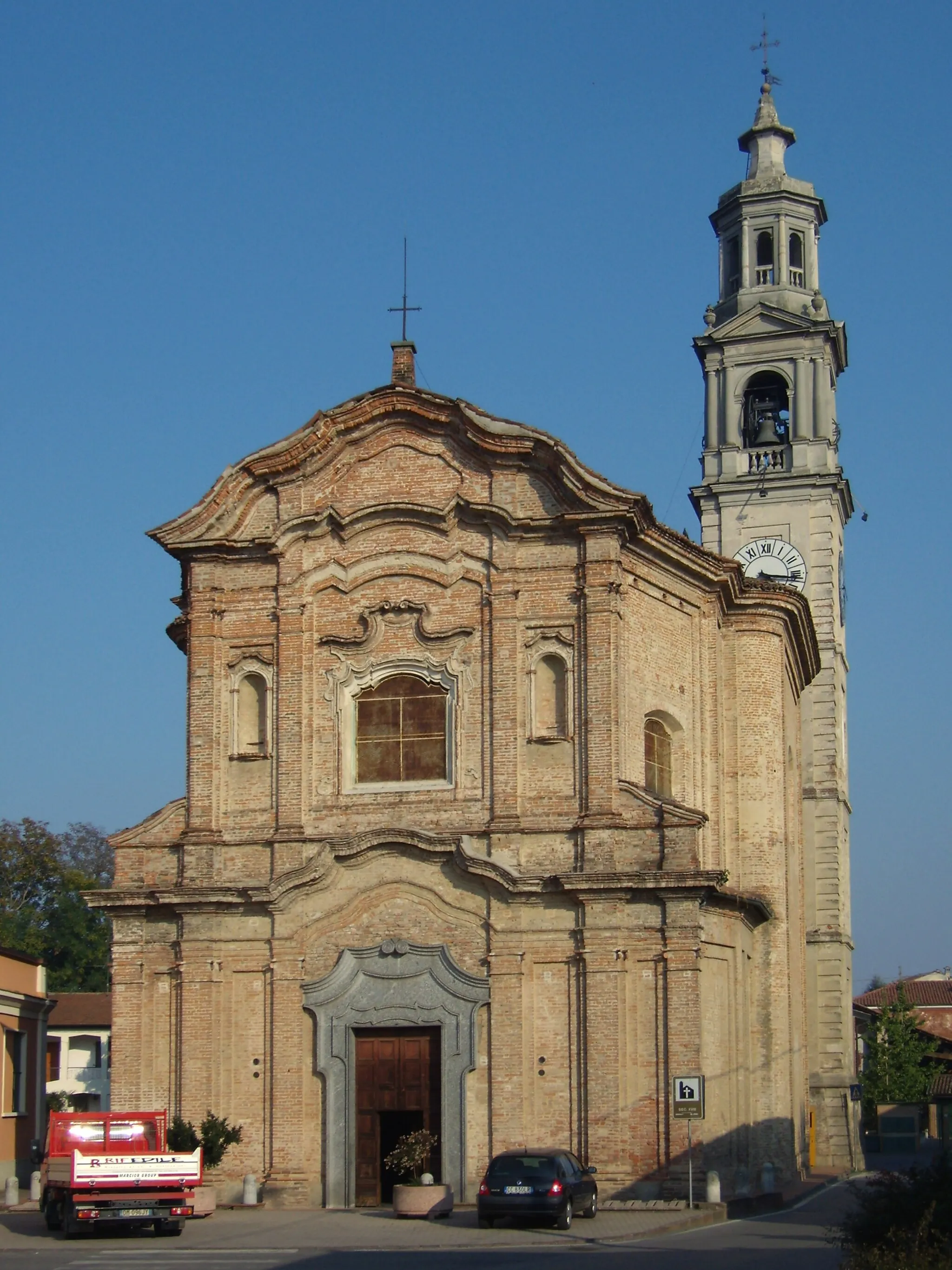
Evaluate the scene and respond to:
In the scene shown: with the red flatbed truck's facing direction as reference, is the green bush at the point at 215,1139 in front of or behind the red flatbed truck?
in front

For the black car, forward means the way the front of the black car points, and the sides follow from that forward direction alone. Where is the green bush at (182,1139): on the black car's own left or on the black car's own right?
on the black car's own left

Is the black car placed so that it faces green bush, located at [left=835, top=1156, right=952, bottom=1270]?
no

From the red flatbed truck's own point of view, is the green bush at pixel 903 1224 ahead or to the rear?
to the rear

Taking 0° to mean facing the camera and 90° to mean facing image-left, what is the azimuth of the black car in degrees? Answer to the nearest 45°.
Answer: approximately 225°

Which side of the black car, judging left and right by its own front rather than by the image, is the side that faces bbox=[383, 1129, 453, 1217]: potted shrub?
left

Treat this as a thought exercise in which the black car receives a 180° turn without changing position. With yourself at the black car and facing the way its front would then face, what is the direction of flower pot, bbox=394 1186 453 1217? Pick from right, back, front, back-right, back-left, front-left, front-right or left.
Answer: right

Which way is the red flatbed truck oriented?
away from the camera

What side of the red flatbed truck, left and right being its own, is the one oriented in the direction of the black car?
right

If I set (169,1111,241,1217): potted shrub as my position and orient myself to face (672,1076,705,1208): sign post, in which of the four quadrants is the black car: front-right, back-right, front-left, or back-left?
front-right

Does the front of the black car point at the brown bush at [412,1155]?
no

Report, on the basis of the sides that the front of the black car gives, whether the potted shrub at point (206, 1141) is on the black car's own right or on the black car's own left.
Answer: on the black car's own left

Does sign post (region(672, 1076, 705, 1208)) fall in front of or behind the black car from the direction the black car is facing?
in front
